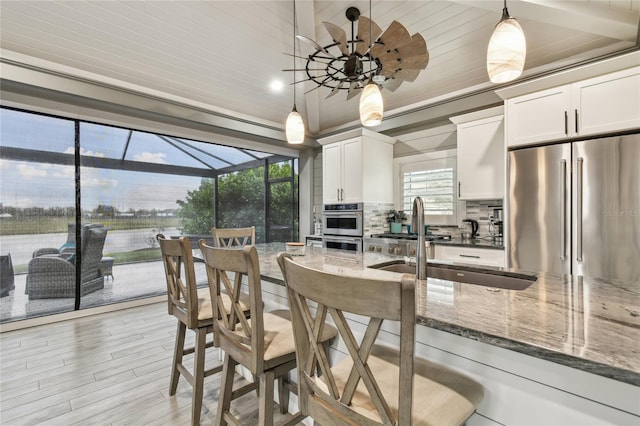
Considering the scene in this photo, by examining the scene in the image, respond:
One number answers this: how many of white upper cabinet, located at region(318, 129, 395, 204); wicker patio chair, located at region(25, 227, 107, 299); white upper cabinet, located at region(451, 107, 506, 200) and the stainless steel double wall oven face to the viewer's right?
0

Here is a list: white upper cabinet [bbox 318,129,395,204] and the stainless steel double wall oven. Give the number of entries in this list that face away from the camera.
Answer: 0

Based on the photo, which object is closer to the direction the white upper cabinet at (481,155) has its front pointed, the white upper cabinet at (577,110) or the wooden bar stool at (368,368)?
the wooden bar stool

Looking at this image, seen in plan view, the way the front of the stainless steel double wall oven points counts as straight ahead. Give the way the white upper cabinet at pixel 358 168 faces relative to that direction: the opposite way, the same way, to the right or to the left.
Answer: the same way

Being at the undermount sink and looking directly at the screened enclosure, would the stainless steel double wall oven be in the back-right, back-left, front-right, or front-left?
front-right

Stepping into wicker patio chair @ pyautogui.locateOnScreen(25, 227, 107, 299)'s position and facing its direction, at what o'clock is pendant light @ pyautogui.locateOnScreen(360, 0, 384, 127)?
The pendant light is roughly at 7 o'clock from the wicker patio chair.

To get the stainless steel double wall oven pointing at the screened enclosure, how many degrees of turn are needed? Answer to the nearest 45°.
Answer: approximately 45° to its right

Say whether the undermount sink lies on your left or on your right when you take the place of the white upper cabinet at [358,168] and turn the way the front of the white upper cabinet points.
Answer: on your left

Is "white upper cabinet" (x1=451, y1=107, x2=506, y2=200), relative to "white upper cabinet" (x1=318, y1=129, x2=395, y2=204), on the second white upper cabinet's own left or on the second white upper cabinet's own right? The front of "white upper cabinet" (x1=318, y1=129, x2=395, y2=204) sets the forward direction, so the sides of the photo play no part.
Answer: on the second white upper cabinet's own left

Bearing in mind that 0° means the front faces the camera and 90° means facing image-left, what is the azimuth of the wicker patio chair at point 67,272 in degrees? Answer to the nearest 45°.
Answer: approximately 135°

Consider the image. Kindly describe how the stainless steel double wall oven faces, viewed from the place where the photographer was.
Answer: facing the viewer and to the left of the viewer

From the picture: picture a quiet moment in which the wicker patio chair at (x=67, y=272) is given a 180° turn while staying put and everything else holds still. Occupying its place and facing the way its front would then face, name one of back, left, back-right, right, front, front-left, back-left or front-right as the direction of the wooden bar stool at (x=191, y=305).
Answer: front-right

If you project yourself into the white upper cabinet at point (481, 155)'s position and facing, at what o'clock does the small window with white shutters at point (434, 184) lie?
The small window with white shutters is roughly at 3 o'clock from the white upper cabinet.
